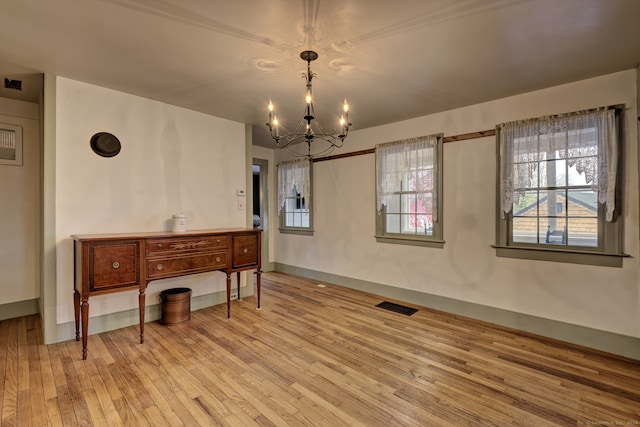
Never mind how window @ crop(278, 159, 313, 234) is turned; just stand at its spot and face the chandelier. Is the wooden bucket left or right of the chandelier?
right

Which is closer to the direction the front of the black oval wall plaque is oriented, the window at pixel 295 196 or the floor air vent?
the floor air vent

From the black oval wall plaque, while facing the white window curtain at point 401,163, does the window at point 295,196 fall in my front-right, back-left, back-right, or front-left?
front-left

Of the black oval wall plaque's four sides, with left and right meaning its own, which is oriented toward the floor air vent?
left

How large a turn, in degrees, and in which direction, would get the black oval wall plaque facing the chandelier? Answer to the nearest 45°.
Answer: approximately 45° to its left

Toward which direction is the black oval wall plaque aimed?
toward the camera

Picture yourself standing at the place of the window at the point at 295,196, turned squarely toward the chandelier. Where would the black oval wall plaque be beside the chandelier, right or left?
right

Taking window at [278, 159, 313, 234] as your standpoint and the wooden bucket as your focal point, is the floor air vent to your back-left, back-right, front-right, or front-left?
front-left

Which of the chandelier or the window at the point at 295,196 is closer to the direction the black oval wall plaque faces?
the chandelier
